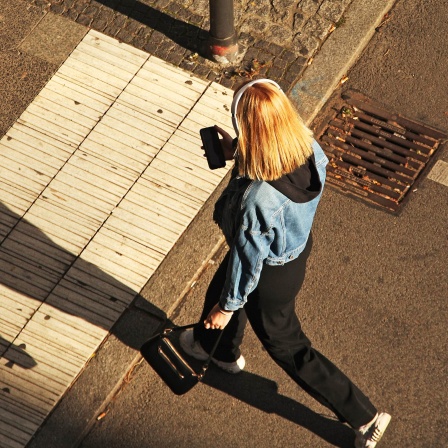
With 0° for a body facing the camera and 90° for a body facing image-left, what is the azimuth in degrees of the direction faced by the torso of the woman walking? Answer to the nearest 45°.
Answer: approximately 135°

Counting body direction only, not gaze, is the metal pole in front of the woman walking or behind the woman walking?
in front

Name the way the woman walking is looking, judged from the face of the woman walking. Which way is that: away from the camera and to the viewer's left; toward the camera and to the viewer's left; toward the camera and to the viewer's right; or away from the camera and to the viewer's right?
away from the camera and to the viewer's left

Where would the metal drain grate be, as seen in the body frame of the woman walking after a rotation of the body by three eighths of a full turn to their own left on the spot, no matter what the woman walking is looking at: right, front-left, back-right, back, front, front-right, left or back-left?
back
